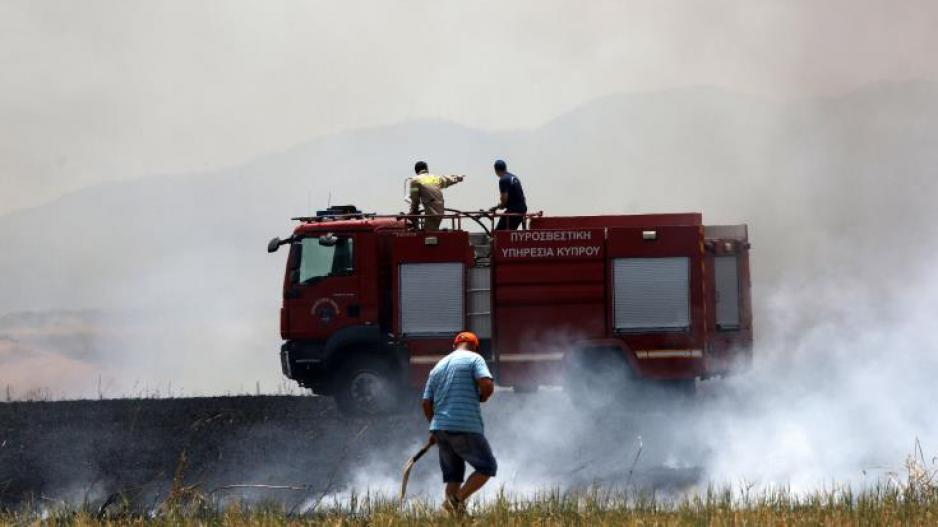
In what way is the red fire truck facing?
to the viewer's left

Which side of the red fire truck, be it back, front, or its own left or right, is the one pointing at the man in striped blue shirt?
left

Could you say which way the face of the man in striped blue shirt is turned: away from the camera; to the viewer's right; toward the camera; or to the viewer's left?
away from the camera
